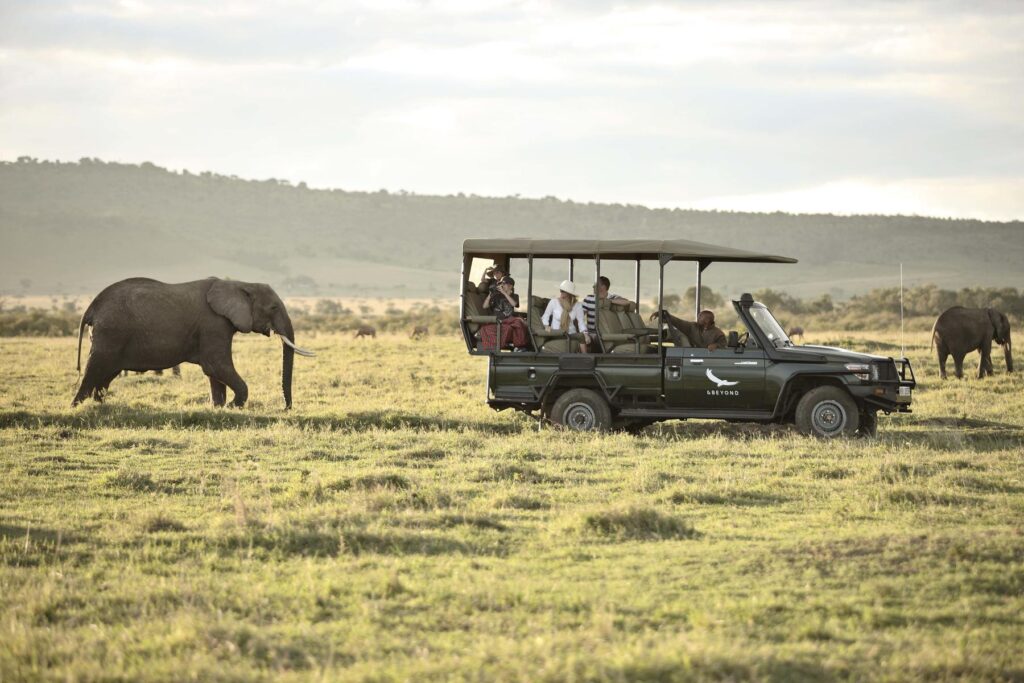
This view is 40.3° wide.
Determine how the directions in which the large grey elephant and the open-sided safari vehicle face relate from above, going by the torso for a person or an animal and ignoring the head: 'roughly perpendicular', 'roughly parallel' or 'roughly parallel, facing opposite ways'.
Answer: roughly parallel

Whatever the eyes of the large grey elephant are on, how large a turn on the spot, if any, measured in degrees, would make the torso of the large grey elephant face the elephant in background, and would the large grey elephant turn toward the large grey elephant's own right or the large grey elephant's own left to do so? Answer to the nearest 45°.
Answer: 0° — it already faces it

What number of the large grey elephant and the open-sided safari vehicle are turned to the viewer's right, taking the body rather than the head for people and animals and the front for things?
2

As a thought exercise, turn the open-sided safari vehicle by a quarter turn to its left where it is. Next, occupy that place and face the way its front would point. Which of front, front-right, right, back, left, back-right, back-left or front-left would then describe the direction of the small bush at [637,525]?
back

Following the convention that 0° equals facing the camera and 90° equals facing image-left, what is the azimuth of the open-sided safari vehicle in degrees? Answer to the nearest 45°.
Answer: approximately 270°

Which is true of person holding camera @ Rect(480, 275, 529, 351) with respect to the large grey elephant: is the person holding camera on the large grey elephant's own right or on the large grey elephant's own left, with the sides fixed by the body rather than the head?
on the large grey elephant's own right

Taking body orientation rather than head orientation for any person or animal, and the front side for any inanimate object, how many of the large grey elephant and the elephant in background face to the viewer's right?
2

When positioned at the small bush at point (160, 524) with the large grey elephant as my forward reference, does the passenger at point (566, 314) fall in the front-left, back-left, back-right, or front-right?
front-right

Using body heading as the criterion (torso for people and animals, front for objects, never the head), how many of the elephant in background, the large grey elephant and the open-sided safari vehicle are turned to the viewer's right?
3

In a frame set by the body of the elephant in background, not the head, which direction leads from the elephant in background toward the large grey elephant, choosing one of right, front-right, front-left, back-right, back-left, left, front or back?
back-right

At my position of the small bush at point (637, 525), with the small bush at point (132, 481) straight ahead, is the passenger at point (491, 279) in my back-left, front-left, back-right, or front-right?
front-right

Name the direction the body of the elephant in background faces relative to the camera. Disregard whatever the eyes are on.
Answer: to the viewer's right

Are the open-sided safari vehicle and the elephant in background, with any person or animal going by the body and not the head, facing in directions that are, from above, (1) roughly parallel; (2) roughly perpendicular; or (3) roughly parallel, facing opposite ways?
roughly parallel

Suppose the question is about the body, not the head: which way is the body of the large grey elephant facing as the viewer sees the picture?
to the viewer's right

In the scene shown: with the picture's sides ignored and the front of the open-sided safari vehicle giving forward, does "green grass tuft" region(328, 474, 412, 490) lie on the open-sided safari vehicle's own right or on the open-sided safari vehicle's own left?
on the open-sided safari vehicle's own right
